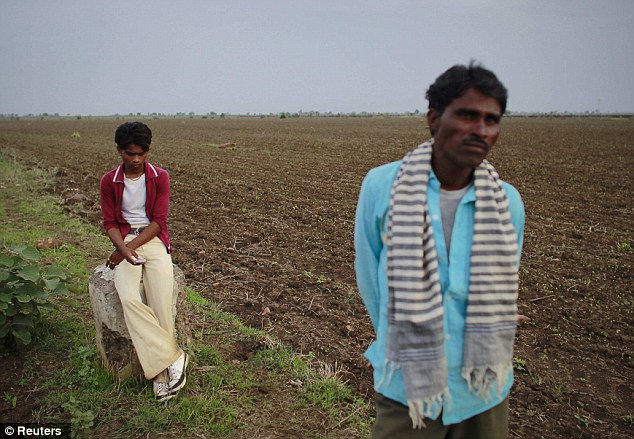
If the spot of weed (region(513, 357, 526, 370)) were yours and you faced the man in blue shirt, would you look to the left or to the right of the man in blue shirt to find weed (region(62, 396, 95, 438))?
right

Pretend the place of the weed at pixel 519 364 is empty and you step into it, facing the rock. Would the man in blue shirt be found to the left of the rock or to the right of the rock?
left

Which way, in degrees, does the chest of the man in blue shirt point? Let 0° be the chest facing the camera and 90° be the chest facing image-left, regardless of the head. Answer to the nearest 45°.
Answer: approximately 315°

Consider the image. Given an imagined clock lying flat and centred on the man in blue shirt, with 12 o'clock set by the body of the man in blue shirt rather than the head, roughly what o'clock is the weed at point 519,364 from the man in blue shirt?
The weed is roughly at 8 o'clock from the man in blue shirt.

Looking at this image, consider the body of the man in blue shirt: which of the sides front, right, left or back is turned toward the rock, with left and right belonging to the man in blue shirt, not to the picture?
back

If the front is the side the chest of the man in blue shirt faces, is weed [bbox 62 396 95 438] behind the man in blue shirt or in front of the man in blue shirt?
behind

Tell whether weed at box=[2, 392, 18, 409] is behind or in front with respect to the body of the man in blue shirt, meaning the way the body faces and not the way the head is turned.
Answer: behind
